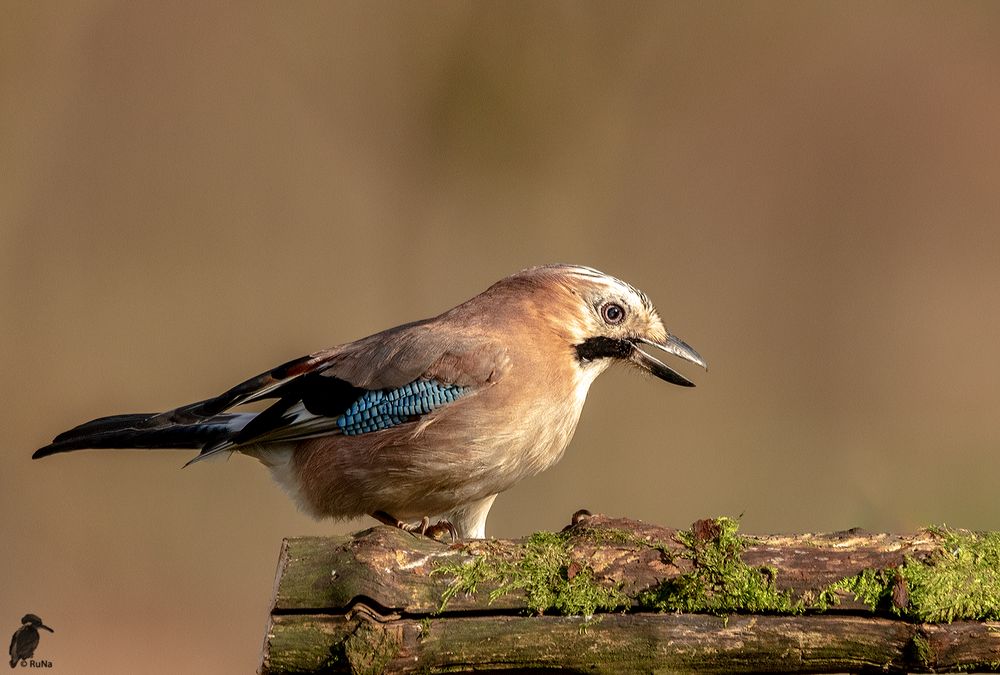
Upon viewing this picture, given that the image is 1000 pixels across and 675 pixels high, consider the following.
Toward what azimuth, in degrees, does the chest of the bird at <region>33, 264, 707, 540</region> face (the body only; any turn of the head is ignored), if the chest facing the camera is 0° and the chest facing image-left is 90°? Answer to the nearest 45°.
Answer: approximately 270°
